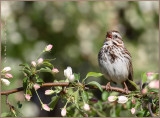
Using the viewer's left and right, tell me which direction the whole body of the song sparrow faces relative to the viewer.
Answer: facing the viewer and to the left of the viewer

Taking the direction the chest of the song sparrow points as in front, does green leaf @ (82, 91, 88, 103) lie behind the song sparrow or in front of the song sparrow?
in front
